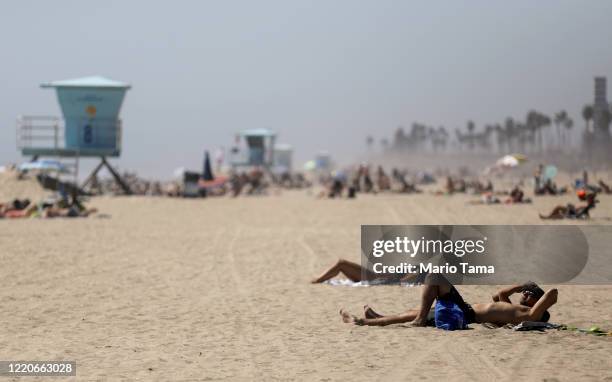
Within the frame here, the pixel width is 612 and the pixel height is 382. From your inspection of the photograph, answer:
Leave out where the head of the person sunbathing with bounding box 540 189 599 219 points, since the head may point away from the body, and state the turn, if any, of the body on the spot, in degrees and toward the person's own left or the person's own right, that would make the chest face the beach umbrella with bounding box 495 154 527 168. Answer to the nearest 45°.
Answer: approximately 90° to the person's own right

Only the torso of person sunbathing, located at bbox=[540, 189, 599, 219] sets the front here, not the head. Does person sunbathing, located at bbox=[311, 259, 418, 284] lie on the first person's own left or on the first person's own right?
on the first person's own left

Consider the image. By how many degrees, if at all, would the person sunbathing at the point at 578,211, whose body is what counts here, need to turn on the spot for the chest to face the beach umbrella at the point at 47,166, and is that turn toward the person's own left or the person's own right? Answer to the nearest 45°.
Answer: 0° — they already face it

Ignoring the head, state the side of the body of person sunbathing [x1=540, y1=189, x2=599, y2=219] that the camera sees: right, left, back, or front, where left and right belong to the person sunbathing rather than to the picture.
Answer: left

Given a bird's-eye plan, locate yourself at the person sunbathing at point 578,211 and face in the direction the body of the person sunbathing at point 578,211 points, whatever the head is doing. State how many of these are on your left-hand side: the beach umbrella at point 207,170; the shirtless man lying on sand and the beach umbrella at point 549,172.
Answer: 1

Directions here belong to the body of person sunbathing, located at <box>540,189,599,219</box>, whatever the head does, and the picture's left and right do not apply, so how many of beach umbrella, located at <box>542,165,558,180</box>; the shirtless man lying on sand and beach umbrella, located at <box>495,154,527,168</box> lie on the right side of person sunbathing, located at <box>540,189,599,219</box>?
2

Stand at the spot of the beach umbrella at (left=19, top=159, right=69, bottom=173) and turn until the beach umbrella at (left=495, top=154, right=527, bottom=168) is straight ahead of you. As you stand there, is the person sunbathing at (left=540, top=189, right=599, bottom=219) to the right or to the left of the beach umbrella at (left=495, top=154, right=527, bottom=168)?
right

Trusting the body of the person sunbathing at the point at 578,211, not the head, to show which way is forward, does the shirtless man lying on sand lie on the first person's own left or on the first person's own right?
on the first person's own left

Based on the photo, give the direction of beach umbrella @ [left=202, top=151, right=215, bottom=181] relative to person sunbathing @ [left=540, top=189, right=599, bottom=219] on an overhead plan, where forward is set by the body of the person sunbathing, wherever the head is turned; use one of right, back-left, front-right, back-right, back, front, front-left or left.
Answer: front-right

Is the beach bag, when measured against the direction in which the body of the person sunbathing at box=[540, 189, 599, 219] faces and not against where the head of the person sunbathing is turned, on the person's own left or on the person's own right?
on the person's own left

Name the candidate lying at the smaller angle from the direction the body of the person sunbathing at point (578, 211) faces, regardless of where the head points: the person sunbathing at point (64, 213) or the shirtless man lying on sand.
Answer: the person sunbathing
